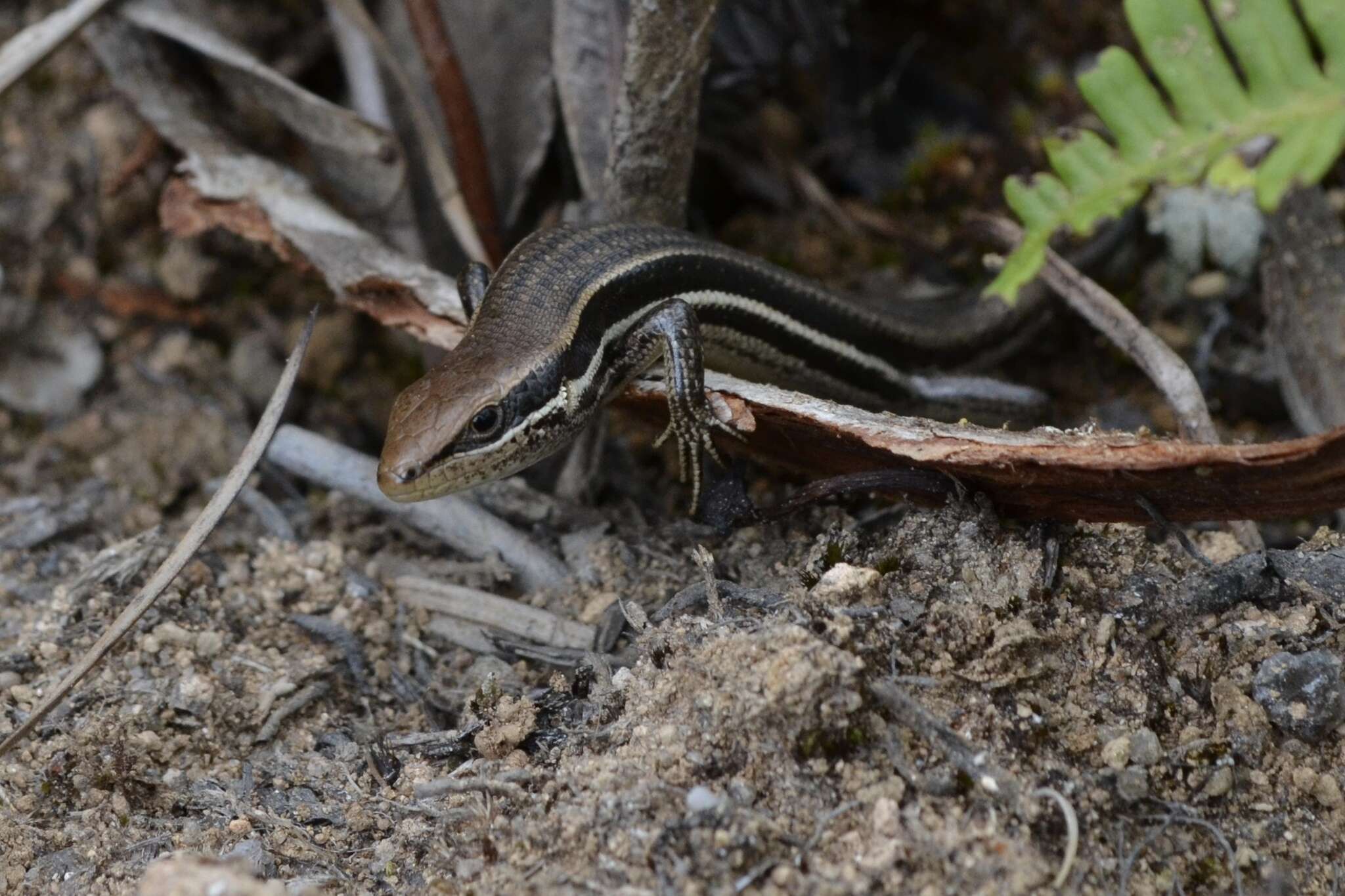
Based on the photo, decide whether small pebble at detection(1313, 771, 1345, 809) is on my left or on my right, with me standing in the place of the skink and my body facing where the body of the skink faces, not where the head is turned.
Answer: on my left

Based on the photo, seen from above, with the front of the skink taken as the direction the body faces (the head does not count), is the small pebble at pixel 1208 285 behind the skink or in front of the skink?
behind

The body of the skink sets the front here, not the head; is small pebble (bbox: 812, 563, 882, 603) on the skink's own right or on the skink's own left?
on the skink's own left

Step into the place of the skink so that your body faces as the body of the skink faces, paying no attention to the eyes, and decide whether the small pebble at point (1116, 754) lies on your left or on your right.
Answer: on your left

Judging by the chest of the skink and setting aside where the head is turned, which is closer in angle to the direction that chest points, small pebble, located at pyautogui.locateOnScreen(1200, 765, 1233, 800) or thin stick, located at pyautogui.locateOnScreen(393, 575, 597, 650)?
the thin stick

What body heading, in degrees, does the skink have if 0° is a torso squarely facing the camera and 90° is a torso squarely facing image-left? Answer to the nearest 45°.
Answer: approximately 45°
